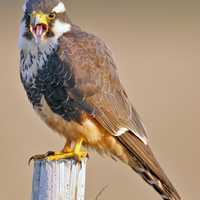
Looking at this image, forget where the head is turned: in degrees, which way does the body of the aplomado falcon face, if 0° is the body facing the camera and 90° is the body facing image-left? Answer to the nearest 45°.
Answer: approximately 45°
